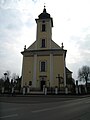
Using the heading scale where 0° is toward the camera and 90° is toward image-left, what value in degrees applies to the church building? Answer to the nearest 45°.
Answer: approximately 0°
